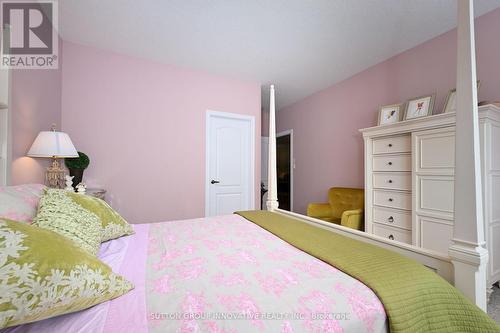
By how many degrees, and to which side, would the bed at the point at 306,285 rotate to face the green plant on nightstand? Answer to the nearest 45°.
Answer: approximately 135° to its left

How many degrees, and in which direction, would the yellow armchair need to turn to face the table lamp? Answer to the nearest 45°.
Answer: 0° — it already faces it

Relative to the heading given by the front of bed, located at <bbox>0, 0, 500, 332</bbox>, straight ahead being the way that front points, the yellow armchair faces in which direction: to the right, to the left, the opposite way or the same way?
the opposite way

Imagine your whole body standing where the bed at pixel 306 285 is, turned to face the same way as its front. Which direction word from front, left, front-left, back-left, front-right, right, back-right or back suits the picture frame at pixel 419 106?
front-left

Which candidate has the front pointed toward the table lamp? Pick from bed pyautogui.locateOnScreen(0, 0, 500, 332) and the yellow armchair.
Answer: the yellow armchair

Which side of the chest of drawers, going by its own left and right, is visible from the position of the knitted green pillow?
front

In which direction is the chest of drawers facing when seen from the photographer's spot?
facing the viewer and to the left of the viewer

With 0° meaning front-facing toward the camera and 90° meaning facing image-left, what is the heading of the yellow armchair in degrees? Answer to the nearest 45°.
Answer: approximately 45°

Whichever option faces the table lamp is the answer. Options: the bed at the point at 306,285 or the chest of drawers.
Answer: the chest of drawers

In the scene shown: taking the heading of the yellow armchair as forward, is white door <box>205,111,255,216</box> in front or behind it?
in front

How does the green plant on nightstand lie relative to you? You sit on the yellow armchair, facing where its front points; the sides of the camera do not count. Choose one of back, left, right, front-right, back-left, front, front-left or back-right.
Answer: front

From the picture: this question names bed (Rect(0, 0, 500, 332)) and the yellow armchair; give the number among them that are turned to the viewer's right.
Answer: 1

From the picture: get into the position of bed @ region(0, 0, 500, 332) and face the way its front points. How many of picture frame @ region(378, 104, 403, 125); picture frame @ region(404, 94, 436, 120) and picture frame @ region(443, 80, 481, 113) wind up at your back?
0

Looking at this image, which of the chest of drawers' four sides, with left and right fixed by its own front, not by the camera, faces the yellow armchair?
right

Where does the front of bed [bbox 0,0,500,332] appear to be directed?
to the viewer's right

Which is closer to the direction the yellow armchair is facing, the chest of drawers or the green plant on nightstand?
the green plant on nightstand

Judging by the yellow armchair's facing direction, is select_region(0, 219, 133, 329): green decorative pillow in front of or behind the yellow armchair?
in front

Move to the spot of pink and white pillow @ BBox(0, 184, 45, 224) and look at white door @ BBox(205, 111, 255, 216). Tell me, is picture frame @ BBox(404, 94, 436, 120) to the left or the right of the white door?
right

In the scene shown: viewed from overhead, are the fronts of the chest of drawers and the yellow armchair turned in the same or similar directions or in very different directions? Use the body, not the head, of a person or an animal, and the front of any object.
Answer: same or similar directions
